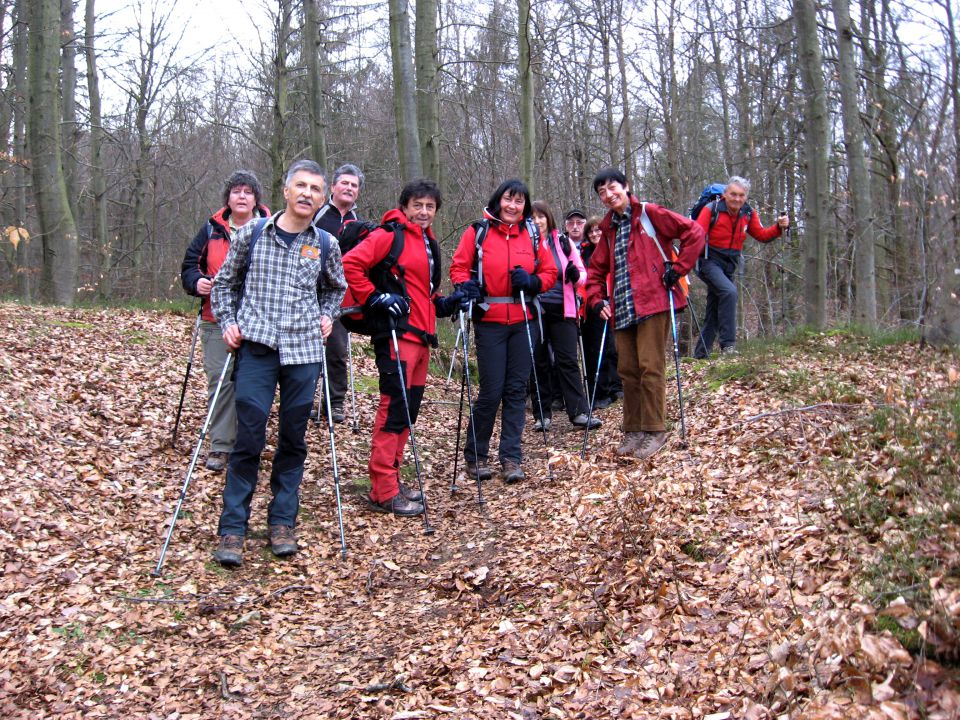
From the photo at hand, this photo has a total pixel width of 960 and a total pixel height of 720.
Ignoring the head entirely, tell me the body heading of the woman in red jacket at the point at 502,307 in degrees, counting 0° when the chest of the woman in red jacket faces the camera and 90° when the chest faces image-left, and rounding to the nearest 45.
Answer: approximately 0°

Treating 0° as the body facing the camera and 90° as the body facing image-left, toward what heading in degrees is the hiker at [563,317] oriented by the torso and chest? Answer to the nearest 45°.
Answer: approximately 0°

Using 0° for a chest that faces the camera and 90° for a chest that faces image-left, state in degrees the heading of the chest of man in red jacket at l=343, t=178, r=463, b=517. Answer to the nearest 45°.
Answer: approximately 315°

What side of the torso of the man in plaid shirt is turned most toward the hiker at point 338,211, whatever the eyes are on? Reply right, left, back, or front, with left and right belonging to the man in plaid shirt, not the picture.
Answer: back

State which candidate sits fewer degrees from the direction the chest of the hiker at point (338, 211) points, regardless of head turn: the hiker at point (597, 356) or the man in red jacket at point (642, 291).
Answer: the man in red jacket

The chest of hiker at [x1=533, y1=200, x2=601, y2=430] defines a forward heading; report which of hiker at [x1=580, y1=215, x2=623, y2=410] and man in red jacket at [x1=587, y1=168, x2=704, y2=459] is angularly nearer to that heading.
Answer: the man in red jacket
